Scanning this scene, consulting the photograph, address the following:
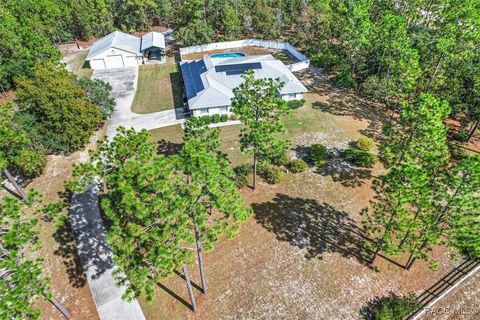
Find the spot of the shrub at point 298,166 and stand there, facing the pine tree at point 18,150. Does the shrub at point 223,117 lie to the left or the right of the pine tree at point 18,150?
right

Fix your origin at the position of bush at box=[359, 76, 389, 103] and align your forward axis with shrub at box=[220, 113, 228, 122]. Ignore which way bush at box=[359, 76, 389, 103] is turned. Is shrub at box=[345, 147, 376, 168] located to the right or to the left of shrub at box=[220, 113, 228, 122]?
left

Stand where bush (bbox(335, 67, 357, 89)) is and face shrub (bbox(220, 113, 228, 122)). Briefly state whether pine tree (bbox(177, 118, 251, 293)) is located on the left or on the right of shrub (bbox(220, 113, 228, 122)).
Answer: left

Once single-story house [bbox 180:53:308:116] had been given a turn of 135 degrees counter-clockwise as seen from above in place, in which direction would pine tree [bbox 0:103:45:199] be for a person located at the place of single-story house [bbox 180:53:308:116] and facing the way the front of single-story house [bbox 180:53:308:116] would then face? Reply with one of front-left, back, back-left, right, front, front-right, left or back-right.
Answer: back

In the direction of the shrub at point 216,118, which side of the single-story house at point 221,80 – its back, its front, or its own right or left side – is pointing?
front

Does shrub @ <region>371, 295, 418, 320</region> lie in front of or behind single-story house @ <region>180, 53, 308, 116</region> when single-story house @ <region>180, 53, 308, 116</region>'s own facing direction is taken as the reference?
in front

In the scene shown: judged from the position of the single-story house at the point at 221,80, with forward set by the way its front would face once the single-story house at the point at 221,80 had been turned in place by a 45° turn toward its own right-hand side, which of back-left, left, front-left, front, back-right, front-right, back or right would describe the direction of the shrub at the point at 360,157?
left

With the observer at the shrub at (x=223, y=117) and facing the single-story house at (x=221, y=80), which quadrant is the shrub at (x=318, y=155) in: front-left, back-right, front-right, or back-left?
back-right

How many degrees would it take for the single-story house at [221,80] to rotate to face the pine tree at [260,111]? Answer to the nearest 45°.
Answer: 0° — it already faces it

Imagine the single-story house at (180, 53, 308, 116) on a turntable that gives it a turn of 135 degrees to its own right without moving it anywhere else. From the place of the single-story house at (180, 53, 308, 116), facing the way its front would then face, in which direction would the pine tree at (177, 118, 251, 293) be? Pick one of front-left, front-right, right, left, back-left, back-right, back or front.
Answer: back-left

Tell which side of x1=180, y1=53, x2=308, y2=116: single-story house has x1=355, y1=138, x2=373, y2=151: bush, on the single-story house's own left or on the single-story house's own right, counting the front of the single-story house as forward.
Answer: on the single-story house's own left

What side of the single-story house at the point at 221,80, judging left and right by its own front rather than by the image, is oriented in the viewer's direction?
front

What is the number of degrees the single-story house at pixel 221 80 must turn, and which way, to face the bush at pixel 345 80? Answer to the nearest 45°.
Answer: approximately 90° to its left

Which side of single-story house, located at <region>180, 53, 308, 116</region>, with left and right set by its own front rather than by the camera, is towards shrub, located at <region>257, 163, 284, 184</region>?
front

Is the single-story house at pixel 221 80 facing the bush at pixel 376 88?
no

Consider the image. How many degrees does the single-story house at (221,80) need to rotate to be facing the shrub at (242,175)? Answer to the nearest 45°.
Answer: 0° — it already faces it
